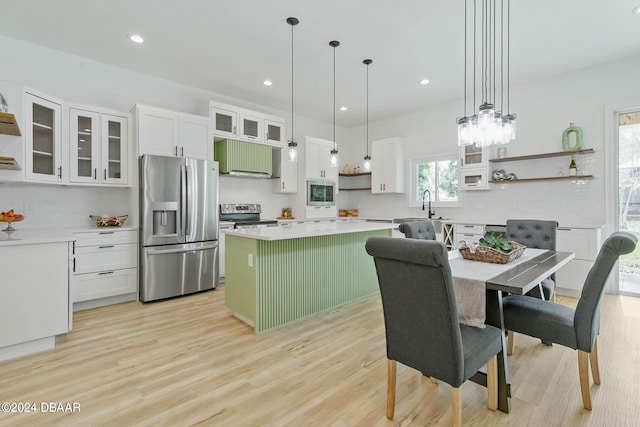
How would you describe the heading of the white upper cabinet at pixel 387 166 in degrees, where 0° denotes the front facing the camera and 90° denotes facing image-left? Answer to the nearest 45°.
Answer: approximately 45°

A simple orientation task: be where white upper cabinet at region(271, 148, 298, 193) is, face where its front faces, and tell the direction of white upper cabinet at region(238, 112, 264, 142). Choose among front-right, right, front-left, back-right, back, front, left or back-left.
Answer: right

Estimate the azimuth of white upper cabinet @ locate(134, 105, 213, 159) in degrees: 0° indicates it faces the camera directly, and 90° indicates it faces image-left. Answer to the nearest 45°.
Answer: approximately 315°

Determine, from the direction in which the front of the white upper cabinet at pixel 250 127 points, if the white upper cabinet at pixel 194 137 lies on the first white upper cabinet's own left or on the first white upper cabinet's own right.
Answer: on the first white upper cabinet's own right

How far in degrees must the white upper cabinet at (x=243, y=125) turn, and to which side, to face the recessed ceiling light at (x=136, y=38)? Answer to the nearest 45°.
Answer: approximately 90° to its right

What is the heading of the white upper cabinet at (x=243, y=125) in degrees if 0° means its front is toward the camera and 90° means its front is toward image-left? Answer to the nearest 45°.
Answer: approximately 315°

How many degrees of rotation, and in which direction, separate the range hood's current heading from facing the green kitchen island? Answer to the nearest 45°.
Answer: approximately 45° to its right

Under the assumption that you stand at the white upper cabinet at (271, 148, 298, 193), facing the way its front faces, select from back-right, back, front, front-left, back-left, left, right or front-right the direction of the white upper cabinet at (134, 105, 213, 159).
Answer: right

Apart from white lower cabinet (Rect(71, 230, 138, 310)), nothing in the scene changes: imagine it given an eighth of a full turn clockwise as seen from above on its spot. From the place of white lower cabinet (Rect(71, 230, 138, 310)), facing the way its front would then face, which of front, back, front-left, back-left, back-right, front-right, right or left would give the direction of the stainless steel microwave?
back-left

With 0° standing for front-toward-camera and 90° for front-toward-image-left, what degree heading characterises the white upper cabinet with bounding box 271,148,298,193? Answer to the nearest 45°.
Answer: approximately 315°
